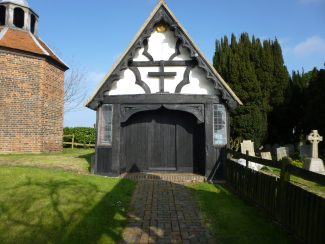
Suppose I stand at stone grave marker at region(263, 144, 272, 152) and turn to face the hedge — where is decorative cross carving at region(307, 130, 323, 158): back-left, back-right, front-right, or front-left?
back-left

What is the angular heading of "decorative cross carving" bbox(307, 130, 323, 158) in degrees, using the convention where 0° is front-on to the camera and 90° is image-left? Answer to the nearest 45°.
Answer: approximately 0°

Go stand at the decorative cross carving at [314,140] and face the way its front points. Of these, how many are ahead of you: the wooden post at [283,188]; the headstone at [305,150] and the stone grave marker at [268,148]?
1

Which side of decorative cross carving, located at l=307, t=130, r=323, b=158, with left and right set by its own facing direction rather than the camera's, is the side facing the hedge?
right

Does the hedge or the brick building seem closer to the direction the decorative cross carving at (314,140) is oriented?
the brick building

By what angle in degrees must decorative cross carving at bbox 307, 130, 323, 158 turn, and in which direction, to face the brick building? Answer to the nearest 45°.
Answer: approximately 90° to its right

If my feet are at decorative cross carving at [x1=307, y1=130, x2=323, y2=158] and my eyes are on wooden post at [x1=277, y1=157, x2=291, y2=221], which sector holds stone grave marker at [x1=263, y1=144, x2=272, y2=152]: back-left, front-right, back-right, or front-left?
back-right

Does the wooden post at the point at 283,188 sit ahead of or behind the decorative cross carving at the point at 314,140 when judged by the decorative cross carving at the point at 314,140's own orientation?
ahead

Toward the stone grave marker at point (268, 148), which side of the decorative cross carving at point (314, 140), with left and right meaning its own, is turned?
back

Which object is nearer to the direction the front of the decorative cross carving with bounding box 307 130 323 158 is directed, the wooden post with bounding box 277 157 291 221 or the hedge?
the wooden post
